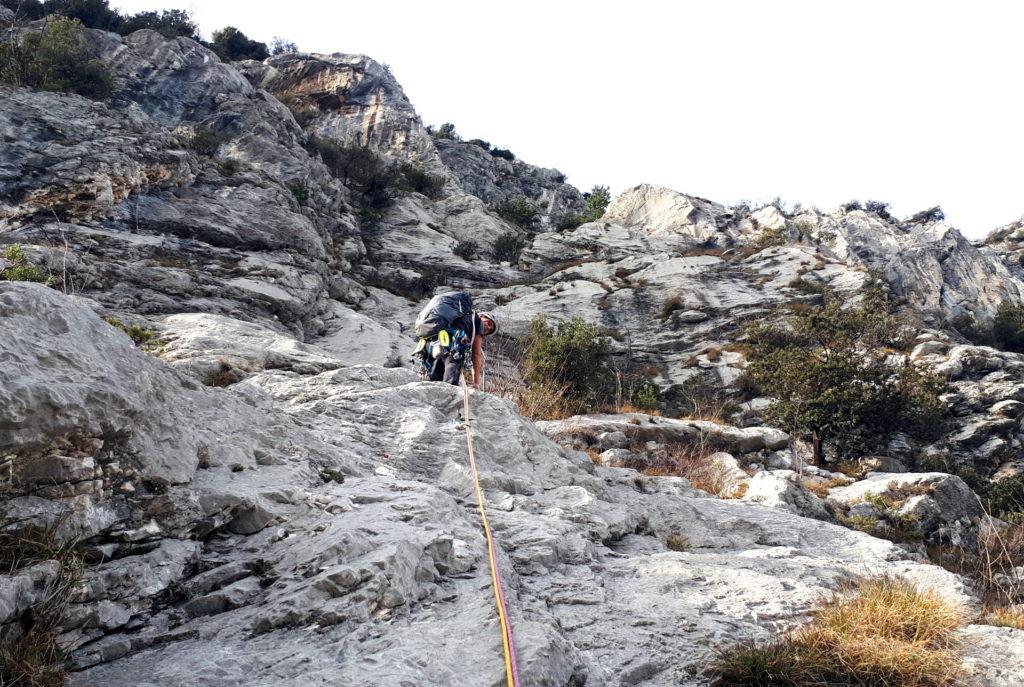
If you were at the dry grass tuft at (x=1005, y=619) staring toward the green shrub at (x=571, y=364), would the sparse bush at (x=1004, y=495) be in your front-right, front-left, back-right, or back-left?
front-right

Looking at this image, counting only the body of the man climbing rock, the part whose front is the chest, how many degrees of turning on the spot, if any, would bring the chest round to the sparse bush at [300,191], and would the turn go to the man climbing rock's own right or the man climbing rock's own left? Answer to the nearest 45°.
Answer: approximately 90° to the man climbing rock's own left

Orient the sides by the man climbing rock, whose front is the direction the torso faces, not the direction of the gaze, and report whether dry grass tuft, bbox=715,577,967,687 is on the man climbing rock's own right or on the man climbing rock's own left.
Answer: on the man climbing rock's own right

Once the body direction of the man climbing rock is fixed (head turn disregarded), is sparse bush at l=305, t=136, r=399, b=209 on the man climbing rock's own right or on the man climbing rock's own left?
on the man climbing rock's own left
